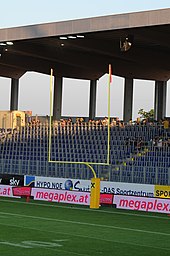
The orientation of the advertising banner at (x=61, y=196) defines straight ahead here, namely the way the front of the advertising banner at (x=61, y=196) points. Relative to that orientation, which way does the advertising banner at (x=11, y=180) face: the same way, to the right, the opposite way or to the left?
the same way

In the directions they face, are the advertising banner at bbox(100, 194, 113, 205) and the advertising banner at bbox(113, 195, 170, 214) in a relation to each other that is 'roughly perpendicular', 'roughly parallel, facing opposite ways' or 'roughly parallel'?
roughly parallel

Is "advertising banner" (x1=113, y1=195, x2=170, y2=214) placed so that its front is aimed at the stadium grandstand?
no

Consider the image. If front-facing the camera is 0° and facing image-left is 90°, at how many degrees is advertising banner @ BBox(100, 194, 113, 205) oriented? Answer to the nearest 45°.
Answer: approximately 0°

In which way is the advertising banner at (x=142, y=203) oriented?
toward the camera

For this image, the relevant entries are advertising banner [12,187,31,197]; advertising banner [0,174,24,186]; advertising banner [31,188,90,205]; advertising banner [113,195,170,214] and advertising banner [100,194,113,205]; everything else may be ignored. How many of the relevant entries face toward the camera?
5

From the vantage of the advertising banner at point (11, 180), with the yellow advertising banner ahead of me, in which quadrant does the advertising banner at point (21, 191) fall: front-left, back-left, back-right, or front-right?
front-right

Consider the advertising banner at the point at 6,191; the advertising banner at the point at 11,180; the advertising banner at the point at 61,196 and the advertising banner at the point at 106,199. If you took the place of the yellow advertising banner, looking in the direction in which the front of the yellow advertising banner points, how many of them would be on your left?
0

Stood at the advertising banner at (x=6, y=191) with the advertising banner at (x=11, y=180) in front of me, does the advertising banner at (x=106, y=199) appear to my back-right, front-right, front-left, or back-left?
back-right

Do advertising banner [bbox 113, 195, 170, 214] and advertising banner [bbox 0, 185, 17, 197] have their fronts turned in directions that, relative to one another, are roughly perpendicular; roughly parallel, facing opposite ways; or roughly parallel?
roughly parallel

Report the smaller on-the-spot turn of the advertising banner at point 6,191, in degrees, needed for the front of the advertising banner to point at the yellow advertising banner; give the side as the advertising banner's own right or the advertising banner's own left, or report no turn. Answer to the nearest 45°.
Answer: approximately 45° to the advertising banner's own left

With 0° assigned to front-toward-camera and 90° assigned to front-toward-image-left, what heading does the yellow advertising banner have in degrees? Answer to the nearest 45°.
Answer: approximately 0°

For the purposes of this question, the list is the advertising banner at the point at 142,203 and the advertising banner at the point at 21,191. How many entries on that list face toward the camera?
2

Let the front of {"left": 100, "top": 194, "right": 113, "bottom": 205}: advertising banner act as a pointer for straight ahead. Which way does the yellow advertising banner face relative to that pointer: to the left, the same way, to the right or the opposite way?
the same way

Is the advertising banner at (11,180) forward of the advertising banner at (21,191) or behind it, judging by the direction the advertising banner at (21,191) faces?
behind

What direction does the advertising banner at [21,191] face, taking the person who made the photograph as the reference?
facing the viewer

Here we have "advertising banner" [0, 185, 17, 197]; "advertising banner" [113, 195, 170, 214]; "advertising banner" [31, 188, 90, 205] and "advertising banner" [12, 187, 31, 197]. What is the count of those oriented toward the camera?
4

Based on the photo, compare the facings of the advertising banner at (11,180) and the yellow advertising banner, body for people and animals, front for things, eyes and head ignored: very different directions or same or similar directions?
same or similar directions

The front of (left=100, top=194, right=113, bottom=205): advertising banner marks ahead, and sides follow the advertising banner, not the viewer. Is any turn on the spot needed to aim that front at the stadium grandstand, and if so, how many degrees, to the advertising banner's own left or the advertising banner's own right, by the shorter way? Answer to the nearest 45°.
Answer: approximately 180°
